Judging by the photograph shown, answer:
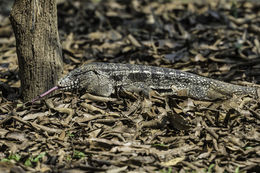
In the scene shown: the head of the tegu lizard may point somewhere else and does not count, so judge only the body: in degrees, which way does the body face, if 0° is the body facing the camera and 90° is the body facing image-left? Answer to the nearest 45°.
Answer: approximately 90°

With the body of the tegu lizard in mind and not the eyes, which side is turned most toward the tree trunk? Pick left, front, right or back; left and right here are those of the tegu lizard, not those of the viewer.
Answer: front
